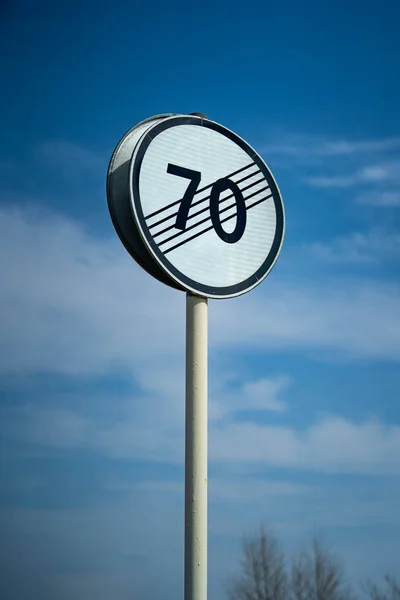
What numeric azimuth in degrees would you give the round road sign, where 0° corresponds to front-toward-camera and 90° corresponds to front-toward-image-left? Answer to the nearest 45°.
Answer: approximately 315°
